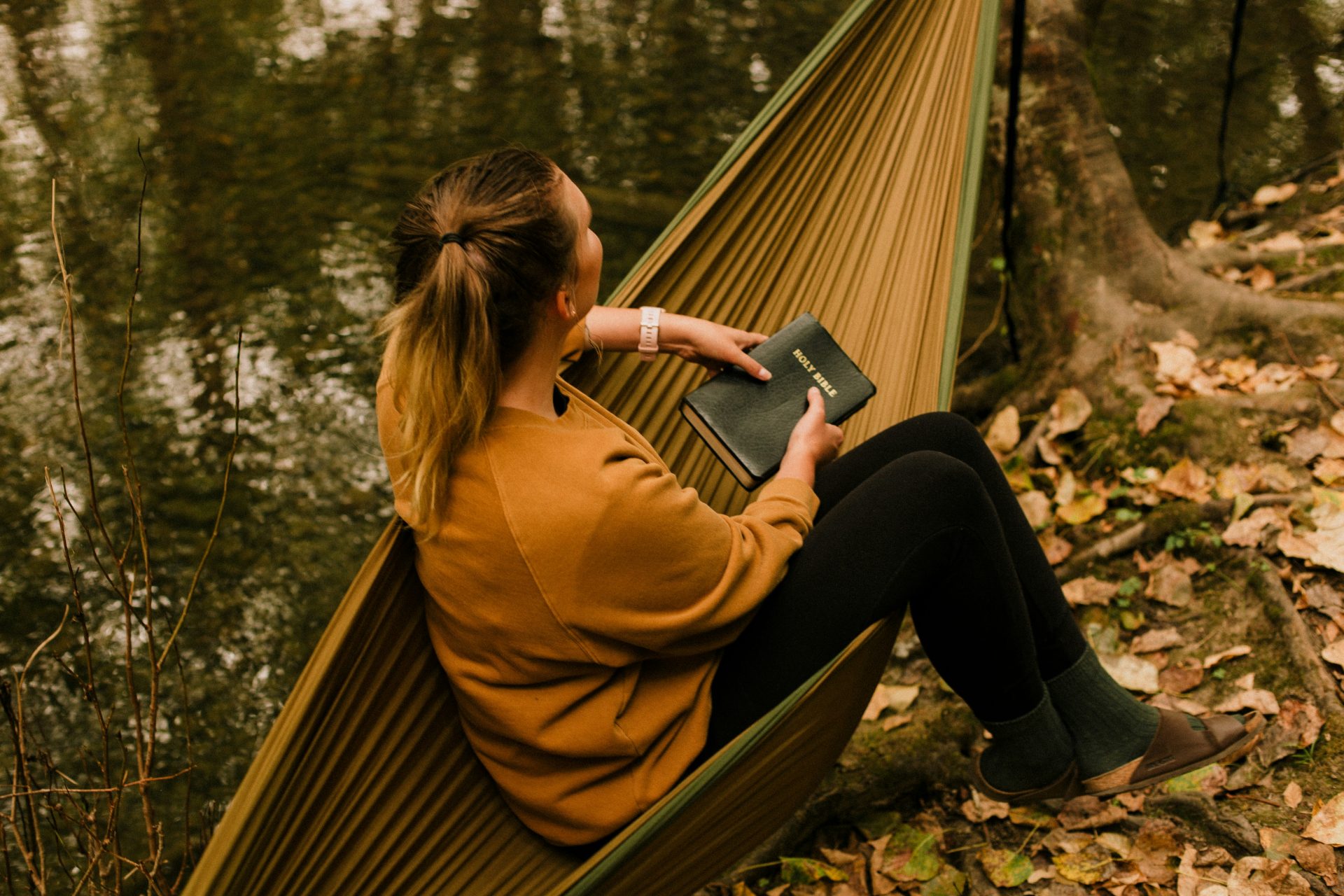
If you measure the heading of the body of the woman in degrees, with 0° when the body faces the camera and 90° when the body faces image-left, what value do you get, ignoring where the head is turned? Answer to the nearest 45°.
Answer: approximately 225°

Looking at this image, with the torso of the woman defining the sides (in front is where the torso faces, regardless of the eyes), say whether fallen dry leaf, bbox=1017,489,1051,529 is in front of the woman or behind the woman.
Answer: in front

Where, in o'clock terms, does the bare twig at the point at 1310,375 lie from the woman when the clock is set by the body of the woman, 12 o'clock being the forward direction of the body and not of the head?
The bare twig is roughly at 12 o'clock from the woman.

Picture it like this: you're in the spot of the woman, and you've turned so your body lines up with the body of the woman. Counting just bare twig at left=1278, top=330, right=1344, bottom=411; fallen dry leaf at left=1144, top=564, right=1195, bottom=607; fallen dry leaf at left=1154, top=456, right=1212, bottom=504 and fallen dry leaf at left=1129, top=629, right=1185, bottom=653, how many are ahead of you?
4

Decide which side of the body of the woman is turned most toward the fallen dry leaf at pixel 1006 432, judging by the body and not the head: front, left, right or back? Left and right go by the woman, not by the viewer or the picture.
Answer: front

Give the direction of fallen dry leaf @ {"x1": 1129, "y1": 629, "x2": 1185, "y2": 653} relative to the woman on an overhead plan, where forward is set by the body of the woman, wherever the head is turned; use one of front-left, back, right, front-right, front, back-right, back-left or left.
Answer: front

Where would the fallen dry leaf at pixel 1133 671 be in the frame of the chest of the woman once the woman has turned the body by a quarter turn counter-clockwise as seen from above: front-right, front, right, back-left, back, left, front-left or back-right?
right

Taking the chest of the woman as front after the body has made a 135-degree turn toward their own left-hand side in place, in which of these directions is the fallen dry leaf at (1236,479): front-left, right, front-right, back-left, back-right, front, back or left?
back-right

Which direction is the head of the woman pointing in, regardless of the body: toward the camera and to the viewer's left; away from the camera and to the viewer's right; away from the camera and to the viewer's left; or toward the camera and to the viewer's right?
away from the camera and to the viewer's right

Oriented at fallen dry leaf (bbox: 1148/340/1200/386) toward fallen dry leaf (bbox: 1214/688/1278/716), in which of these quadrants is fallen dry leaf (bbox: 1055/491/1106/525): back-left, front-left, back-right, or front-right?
front-right

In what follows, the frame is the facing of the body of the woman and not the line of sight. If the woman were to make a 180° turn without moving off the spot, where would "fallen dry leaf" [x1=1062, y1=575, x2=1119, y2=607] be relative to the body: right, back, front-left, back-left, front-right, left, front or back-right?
back

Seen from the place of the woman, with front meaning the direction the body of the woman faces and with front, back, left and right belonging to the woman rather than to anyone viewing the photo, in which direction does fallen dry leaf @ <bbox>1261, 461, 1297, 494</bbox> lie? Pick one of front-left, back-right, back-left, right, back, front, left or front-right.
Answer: front

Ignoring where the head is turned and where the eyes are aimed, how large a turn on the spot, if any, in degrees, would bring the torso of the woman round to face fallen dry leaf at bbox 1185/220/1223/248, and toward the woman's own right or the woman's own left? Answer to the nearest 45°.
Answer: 0° — they already face it

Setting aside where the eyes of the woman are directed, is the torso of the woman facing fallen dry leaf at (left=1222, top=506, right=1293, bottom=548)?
yes

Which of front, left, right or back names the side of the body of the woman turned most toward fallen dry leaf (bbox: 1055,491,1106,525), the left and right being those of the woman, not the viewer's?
front

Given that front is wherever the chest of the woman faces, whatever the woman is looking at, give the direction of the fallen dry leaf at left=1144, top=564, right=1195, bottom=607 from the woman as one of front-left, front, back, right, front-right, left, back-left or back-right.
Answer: front

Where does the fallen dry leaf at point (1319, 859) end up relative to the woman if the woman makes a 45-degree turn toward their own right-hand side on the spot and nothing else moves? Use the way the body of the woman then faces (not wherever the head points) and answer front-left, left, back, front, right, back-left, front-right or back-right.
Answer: front
